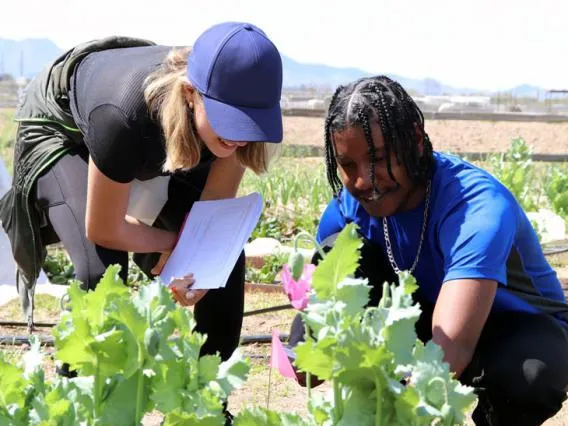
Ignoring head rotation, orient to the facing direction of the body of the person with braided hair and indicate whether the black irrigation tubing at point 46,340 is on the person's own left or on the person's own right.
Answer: on the person's own right

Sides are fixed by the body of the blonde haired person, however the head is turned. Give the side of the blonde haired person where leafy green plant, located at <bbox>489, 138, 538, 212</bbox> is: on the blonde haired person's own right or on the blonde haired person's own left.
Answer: on the blonde haired person's own left

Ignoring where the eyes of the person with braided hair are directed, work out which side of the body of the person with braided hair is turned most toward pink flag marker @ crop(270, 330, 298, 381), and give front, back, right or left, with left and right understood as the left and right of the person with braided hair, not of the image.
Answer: front

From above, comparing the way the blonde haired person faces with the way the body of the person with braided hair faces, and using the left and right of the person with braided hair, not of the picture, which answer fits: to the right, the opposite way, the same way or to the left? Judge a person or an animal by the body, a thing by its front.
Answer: to the left

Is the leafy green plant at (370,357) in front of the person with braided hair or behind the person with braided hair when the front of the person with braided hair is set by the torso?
in front

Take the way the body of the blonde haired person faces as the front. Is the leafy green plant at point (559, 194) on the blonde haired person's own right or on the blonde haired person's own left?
on the blonde haired person's own left

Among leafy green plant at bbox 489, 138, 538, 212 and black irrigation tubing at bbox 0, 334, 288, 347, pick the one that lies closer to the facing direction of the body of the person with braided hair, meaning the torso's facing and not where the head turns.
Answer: the black irrigation tubing

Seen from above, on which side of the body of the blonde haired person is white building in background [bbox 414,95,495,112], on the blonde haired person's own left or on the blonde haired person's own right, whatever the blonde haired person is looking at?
on the blonde haired person's own left

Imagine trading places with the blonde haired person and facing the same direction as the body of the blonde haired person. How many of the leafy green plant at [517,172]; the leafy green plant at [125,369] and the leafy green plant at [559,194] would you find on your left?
2

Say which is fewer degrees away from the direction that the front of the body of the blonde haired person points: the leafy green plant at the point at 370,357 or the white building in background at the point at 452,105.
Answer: the leafy green plant

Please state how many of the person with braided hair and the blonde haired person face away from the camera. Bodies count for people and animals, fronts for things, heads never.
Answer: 0

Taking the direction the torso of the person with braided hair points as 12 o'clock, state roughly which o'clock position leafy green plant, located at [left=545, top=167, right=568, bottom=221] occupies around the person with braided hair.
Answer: The leafy green plant is roughly at 5 o'clock from the person with braided hair.

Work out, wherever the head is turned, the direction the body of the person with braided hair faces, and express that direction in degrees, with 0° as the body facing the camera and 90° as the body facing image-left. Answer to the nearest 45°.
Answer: approximately 45°

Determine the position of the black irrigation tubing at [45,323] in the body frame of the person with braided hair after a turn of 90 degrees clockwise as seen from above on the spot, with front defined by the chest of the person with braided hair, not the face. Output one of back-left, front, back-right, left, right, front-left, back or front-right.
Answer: front

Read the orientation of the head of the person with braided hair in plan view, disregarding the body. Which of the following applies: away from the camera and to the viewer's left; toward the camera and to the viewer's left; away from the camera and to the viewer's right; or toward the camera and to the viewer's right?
toward the camera and to the viewer's left

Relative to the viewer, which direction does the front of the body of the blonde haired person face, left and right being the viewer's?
facing the viewer and to the right of the viewer
